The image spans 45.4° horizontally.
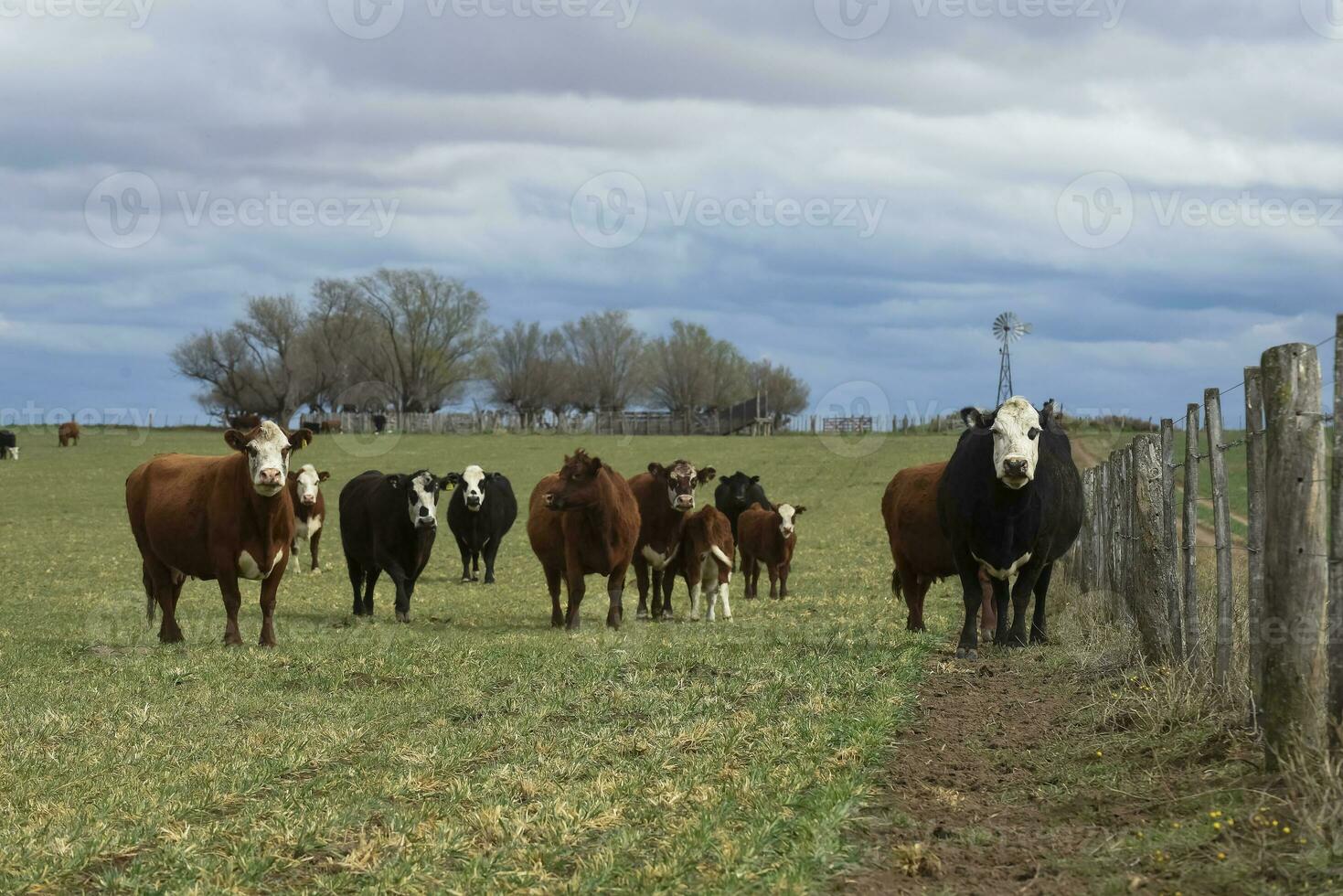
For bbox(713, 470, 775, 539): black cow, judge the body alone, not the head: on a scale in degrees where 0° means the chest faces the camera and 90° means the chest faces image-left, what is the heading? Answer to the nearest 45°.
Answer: approximately 0°

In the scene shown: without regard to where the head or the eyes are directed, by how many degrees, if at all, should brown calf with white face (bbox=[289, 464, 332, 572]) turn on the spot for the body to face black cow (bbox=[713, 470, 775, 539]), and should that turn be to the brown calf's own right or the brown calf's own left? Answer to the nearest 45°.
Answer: approximately 45° to the brown calf's own left

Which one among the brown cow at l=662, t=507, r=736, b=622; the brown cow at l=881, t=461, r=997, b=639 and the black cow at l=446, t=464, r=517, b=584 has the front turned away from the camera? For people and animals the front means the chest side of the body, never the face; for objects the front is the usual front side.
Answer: the brown cow at l=662, t=507, r=736, b=622

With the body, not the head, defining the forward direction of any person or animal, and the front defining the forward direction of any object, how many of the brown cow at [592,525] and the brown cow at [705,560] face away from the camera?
1

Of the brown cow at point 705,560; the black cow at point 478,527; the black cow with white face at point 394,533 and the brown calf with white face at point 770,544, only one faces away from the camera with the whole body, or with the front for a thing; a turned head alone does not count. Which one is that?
the brown cow

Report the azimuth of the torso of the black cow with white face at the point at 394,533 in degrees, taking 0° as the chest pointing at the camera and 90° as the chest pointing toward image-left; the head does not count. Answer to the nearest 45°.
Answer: approximately 315°
